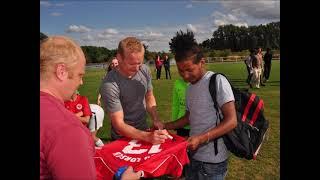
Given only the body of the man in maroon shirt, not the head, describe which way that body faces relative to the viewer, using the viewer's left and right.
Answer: facing away from the viewer and to the right of the viewer

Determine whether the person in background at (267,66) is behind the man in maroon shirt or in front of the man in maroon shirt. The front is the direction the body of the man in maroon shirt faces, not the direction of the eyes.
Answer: in front

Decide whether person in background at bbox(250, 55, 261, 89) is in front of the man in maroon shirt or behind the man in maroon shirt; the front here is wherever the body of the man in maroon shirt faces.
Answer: in front
